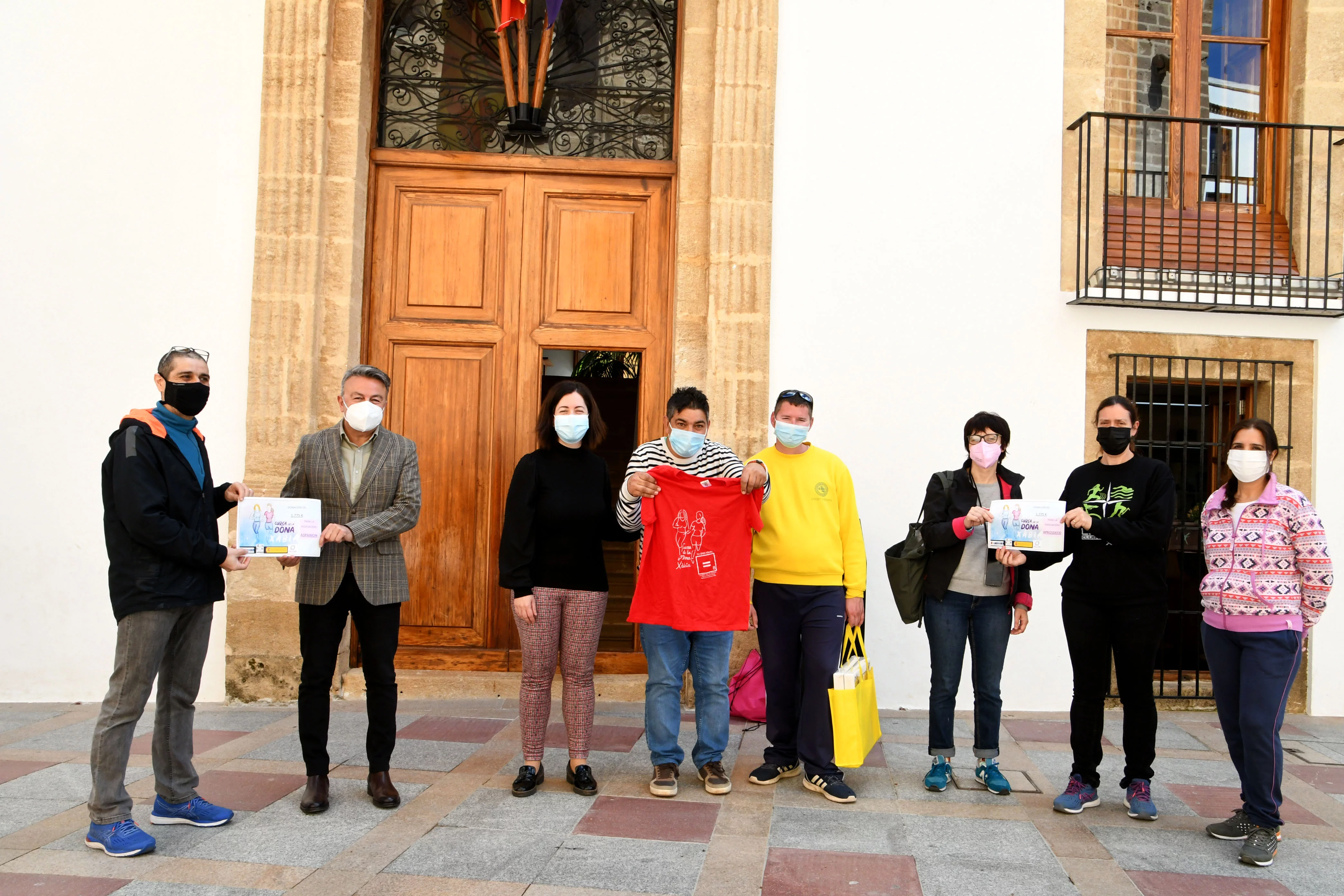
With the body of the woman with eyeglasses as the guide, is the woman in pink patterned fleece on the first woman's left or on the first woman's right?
on the first woman's left

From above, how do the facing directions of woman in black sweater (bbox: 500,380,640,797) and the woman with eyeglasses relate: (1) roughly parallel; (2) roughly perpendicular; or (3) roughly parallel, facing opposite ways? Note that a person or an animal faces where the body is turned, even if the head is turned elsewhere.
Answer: roughly parallel

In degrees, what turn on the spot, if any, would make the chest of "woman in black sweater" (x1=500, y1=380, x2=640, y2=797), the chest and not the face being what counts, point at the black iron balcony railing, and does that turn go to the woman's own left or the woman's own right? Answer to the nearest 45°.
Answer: approximately 135° to the woman's own left

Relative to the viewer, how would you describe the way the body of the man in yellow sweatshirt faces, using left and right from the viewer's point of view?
facing the viewer

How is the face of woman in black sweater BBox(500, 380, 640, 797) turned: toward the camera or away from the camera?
toward the camera

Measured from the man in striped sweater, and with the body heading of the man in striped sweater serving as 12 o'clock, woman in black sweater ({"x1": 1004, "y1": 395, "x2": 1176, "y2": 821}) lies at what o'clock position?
The woman in black sweater is roughly at 9 o'clock from the man in striped sweater.

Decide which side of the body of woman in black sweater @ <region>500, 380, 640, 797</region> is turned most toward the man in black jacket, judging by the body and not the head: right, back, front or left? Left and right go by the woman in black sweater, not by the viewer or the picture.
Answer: right

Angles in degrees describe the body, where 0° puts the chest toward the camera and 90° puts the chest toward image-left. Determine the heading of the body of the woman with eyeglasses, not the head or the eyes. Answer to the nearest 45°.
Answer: approximately 0°

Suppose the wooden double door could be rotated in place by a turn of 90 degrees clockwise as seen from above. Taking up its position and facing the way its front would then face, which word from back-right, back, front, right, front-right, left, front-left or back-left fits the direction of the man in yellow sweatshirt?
back-left

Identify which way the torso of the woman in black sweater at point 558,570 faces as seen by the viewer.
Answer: toward the camera

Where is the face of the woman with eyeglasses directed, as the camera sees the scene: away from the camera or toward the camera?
toward the camera

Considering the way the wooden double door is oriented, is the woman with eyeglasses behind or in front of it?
in front

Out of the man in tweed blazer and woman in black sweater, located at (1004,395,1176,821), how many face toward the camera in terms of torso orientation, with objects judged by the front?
2

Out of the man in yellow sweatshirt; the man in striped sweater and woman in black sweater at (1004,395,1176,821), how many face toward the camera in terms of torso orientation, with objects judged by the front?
3
